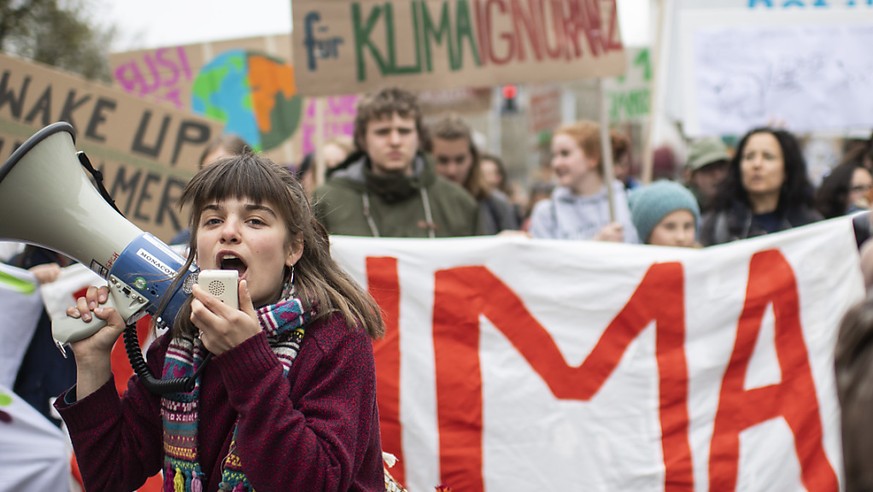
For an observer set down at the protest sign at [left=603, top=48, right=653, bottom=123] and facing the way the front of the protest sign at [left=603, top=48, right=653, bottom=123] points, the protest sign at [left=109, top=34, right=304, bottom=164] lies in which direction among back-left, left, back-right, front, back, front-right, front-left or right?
front-right

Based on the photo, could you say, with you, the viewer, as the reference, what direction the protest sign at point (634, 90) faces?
facing the viewer

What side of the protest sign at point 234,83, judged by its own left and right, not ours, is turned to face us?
front

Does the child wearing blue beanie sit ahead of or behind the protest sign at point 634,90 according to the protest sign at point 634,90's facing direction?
ahead

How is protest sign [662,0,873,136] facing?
toward the camera

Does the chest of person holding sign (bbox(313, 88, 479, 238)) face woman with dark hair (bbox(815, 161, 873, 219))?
no

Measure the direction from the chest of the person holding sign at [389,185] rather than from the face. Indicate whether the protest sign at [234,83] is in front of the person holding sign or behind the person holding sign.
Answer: behind

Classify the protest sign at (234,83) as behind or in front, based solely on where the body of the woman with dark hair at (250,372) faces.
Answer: behind

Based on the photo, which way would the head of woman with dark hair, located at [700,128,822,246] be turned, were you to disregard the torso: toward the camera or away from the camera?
toward the camera

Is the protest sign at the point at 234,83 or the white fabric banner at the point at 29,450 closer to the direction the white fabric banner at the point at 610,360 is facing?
the white fabric banner

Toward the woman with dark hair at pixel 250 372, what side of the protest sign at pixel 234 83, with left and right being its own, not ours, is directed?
front

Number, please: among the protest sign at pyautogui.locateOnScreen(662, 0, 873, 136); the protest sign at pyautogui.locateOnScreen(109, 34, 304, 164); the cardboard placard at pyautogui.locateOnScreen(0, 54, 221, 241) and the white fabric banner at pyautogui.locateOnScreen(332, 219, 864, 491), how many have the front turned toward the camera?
4

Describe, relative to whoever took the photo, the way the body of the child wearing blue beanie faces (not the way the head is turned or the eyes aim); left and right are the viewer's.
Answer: facing the viewer and to the right of the viewer

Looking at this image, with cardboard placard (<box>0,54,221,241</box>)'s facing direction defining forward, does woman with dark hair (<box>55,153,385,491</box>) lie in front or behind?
in front

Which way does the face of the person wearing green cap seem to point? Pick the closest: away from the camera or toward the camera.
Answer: toward the camera

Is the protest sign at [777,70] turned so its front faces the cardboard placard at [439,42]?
no

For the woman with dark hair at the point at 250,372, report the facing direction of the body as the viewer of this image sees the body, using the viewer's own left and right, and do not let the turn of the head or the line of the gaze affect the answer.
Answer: facing the viewer and to the left of the viewer

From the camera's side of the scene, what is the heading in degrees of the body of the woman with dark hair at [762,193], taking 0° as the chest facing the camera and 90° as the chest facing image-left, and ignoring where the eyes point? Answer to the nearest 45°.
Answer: approximately 45°
